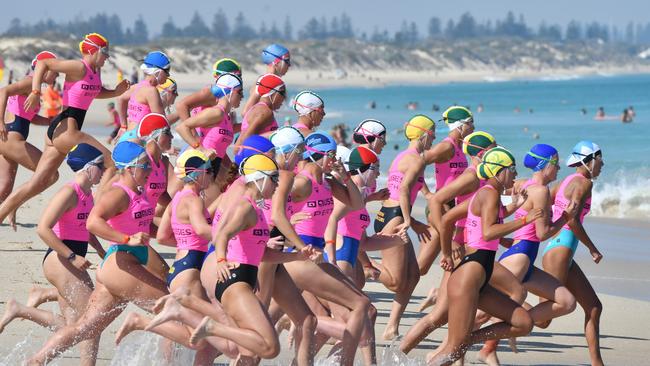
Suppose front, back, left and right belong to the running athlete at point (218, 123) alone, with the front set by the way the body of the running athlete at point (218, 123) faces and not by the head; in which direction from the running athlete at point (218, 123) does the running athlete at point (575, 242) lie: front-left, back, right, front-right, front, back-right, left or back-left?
front-right

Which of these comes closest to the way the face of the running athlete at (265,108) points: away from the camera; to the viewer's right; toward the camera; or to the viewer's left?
to the viewer's right

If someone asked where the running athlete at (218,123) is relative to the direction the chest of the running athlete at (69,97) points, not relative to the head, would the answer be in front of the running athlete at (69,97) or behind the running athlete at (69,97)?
in front

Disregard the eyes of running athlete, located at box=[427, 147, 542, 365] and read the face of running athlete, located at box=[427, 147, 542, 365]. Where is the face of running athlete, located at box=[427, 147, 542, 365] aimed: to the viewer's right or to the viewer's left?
to the viewer's right

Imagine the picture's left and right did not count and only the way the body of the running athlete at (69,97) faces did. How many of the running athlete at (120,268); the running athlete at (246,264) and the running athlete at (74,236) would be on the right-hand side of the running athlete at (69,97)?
3

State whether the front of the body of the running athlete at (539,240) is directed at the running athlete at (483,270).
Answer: no

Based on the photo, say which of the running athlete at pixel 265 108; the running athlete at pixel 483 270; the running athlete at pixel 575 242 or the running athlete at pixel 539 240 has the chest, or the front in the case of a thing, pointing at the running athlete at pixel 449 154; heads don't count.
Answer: the running athlete at pixel 265 108

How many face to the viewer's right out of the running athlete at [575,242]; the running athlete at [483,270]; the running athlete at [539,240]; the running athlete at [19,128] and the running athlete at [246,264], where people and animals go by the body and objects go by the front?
5

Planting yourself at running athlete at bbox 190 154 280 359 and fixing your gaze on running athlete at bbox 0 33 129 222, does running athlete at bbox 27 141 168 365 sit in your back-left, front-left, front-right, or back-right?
front-left
